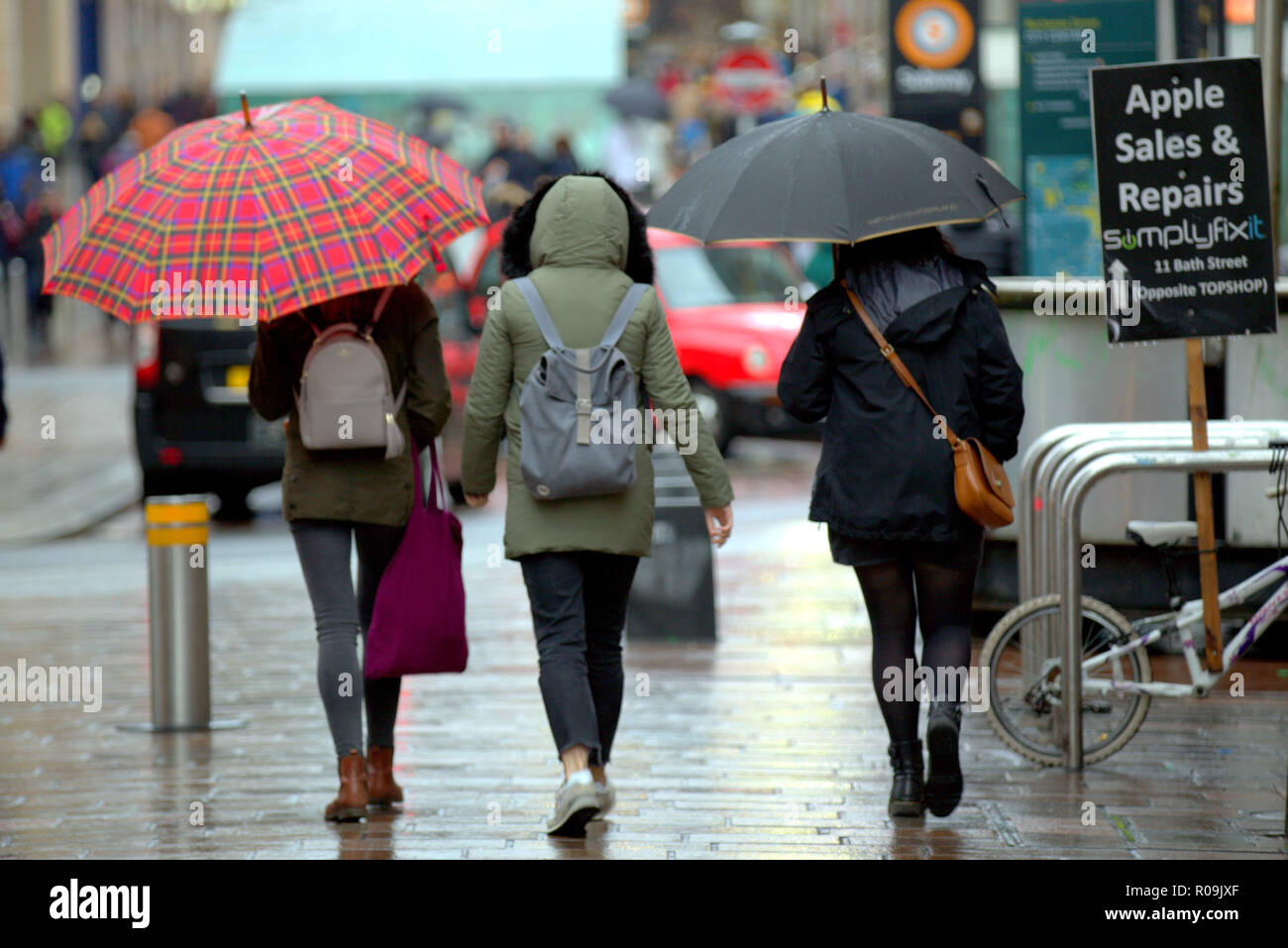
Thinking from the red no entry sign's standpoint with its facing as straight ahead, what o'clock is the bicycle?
The bicycle is roughly at 12 o'clock from the red no entry sign.

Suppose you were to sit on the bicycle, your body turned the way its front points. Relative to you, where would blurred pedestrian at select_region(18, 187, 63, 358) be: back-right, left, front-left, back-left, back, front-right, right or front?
back-left

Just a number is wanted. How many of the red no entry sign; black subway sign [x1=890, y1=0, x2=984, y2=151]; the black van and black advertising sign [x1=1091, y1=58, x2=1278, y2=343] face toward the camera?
3

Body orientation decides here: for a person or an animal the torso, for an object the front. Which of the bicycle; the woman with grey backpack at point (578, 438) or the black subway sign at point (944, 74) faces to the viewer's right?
the bicycle

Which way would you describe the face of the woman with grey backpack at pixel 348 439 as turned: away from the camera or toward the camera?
away from the camera

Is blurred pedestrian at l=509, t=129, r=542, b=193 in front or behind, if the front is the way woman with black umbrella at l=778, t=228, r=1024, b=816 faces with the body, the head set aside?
in front

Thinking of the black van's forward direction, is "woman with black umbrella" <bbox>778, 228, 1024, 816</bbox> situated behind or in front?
behind

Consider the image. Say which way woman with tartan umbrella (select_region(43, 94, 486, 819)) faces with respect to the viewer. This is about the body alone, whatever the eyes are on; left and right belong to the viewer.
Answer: facing away from the viewer

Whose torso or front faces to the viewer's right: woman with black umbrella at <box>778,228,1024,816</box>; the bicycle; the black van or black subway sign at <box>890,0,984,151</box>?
the bicycle

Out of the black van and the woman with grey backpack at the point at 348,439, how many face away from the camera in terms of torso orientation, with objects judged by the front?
2

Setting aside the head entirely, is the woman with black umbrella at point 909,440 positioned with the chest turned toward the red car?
yes

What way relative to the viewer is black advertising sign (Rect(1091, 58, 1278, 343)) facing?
toward the camera

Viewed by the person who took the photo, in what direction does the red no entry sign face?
facing the viewer

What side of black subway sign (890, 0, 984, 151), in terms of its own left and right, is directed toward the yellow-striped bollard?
front

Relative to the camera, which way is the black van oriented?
away from the camera

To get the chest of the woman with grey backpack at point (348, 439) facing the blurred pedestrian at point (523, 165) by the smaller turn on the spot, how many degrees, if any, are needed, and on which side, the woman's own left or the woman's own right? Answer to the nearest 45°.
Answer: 0° — they already face them

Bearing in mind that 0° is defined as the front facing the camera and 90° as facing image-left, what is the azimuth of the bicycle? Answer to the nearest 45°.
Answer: approximately 270°

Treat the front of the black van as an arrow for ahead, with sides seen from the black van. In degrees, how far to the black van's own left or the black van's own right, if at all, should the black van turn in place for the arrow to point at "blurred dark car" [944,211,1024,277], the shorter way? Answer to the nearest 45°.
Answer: approximately 90° to the black van's own right

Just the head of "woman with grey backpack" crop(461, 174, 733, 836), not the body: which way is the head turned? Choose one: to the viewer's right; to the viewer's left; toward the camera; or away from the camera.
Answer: away from the camera

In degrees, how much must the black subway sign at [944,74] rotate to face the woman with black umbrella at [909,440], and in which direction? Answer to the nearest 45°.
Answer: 0° — it already faces them

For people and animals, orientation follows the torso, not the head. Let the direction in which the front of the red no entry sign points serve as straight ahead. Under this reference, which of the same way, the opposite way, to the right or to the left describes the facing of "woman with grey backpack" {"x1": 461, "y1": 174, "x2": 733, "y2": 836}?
the opposite way
